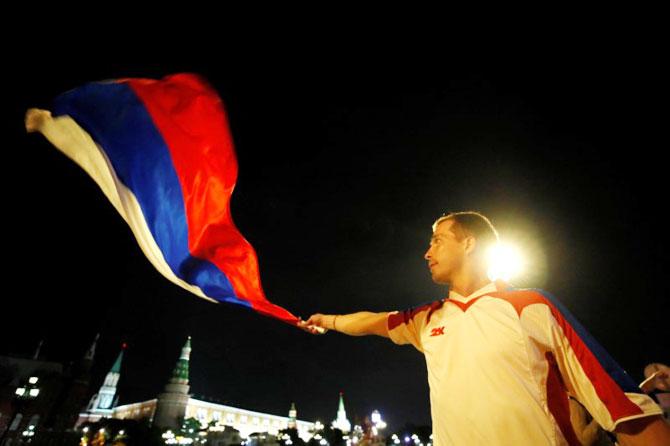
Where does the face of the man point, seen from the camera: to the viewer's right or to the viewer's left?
to the viewer's left

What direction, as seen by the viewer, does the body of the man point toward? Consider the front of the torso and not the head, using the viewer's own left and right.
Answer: facing the viewer and to the left of the viewer
